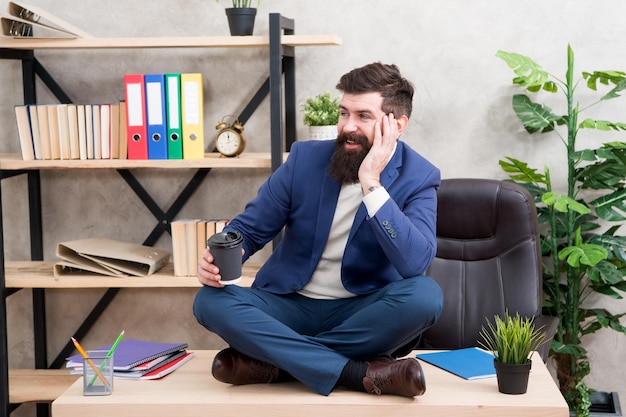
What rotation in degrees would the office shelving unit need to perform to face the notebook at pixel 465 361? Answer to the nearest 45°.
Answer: approximately 45° to its left

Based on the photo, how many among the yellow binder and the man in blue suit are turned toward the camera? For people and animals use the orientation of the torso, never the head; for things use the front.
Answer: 2

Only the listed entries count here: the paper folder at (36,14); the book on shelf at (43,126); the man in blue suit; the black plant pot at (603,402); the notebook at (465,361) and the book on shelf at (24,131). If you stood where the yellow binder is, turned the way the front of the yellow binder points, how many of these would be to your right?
3

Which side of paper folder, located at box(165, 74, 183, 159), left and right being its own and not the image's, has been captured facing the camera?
front

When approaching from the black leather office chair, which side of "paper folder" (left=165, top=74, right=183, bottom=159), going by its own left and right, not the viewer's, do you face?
left

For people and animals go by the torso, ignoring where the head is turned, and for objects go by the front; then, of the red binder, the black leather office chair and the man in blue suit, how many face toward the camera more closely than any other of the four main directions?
3

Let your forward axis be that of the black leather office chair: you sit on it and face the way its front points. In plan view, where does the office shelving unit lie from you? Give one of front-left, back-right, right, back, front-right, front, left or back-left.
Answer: right

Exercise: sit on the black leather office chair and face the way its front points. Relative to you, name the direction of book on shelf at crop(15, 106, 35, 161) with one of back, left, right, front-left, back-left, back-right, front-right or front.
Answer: right

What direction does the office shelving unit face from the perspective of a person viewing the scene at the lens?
facing the viewer
